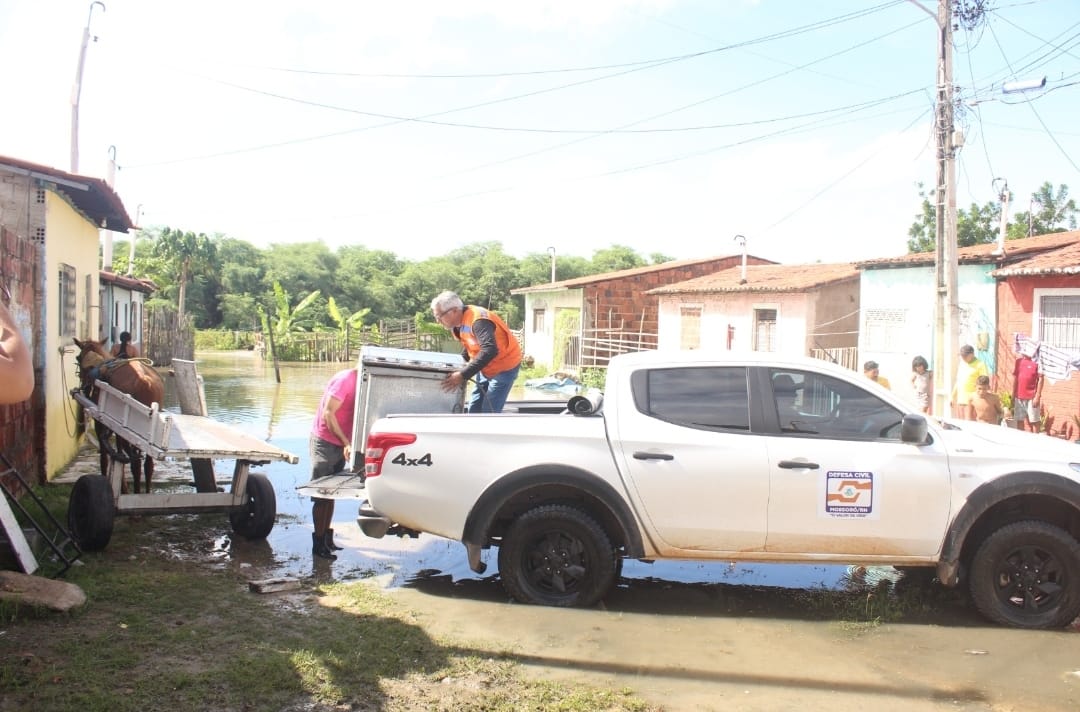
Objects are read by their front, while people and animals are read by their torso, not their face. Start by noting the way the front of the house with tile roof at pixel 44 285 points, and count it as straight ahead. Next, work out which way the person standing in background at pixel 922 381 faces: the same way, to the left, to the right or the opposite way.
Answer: to the right

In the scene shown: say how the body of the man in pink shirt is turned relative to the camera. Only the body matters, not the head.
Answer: to the viewer's right

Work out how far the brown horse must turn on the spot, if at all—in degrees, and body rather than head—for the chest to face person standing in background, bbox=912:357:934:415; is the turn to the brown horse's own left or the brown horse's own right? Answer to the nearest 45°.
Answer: approximately 135° to the brown horse's own right

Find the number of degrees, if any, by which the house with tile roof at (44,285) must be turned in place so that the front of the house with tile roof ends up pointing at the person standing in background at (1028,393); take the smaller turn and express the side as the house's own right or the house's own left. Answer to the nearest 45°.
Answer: approximately 45° to the house's own left

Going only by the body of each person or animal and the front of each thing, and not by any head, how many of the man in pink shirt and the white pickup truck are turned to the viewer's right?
2

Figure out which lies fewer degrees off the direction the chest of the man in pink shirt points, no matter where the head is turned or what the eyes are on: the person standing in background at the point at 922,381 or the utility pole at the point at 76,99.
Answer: the person standing in background

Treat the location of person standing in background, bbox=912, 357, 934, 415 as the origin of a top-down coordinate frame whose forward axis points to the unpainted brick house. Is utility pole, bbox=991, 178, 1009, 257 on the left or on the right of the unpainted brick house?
right

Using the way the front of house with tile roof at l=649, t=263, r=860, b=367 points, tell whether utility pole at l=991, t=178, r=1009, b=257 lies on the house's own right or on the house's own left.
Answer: on the house's own left

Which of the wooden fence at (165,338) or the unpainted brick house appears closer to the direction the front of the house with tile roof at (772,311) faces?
the wooden fence

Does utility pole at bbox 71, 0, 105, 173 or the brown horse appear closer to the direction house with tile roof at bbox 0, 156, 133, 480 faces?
the brown horse

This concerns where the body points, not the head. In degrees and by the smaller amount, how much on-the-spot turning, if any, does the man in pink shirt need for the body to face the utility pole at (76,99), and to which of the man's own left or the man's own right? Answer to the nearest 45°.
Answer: approximately 90° to the man's own left

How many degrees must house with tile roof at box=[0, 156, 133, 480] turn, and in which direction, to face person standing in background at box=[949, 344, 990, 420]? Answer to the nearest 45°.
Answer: approximately 45° to its left

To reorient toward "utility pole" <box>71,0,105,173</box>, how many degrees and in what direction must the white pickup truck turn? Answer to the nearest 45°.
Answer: approximately 135° to its left
